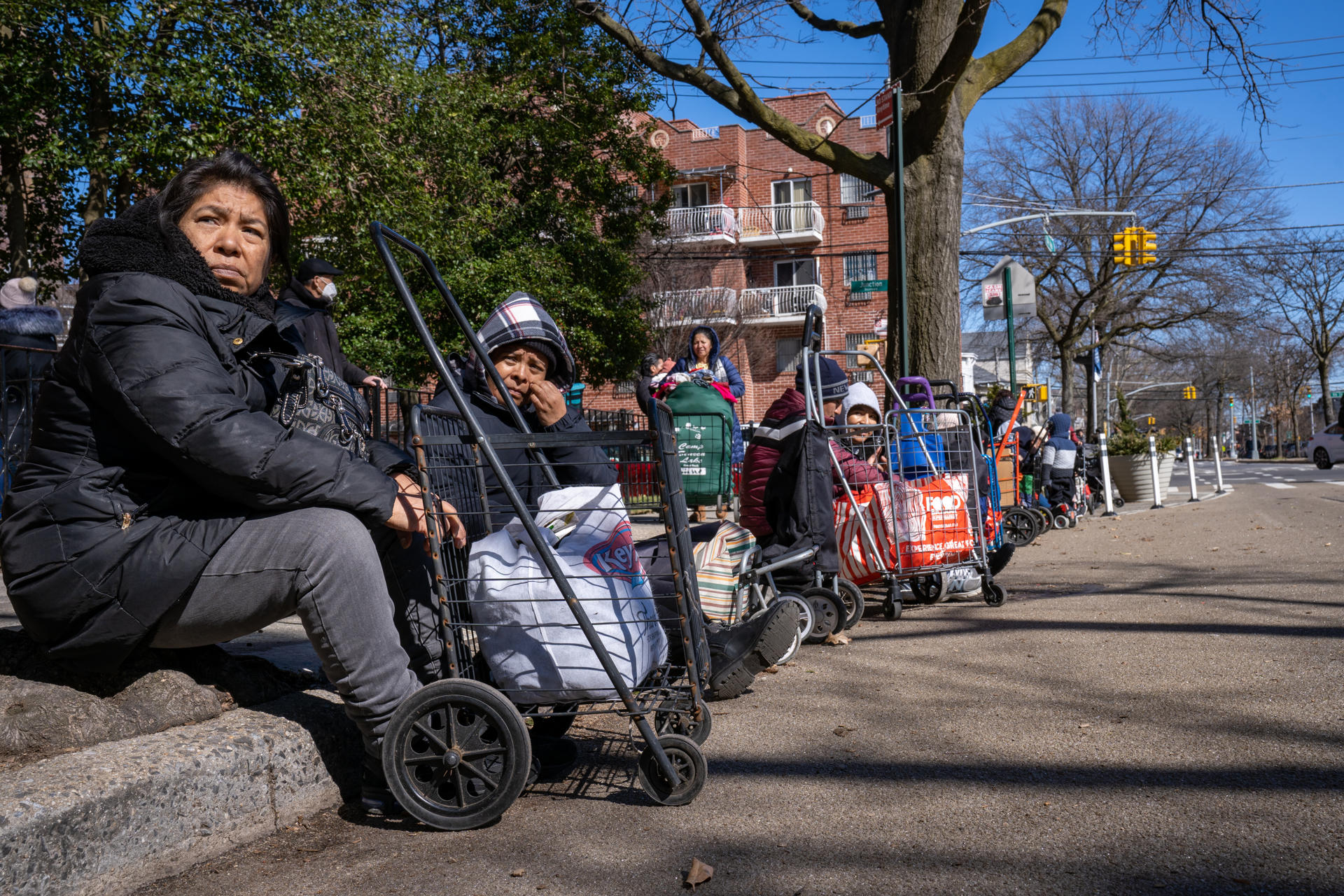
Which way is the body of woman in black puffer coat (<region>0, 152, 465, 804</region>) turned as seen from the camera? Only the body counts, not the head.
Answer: to the viewer's right

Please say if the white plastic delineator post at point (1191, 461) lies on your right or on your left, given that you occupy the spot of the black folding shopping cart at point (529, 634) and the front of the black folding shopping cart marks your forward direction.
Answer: on your left

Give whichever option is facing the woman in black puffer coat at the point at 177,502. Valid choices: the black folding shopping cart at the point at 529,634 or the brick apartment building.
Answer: the brick apartment building

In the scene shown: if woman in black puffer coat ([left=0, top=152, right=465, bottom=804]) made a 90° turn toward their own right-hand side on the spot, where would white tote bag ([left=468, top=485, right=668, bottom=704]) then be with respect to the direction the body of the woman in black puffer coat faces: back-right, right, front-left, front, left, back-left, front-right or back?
left

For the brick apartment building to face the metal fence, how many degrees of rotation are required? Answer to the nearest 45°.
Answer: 0° — it already faces it

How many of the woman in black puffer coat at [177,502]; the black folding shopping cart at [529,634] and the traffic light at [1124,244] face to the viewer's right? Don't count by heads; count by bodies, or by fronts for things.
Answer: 2

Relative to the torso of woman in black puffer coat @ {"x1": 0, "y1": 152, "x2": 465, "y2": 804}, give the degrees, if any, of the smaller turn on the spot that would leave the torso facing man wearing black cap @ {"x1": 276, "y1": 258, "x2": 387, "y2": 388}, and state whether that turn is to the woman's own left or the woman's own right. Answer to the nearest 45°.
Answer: approximately 90° to the woman's own left

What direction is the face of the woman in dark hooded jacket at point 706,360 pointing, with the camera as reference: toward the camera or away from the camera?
toward the camera

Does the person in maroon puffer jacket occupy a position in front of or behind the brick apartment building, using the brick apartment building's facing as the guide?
in front

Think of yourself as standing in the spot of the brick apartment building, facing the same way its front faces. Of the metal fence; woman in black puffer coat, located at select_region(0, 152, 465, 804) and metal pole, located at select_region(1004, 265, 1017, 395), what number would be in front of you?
3

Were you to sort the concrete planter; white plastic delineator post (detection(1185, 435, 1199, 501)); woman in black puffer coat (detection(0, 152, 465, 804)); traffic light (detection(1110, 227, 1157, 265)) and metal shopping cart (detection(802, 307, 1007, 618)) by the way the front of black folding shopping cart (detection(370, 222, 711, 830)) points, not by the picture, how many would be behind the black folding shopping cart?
1

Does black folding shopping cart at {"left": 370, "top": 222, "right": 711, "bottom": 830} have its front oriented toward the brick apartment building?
no

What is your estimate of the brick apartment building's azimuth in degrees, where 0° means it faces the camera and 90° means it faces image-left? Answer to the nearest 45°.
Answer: approximately 0°

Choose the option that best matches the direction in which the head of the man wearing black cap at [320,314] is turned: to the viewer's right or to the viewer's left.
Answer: to the viewer's right

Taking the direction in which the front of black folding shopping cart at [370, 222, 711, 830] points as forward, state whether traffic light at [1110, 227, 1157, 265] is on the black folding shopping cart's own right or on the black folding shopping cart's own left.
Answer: on the black folding shopping cart's own left

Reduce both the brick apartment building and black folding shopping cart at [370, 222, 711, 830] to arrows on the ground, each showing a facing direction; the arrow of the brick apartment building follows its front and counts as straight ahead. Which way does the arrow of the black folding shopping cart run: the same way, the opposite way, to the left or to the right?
to the left
